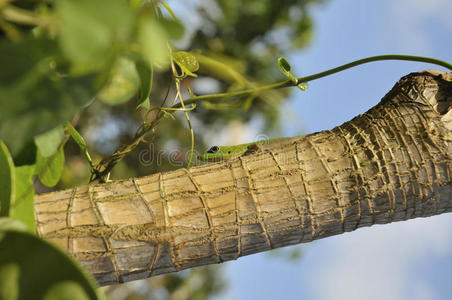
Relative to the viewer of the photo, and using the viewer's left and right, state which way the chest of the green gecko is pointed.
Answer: facing to the left of the viewer
